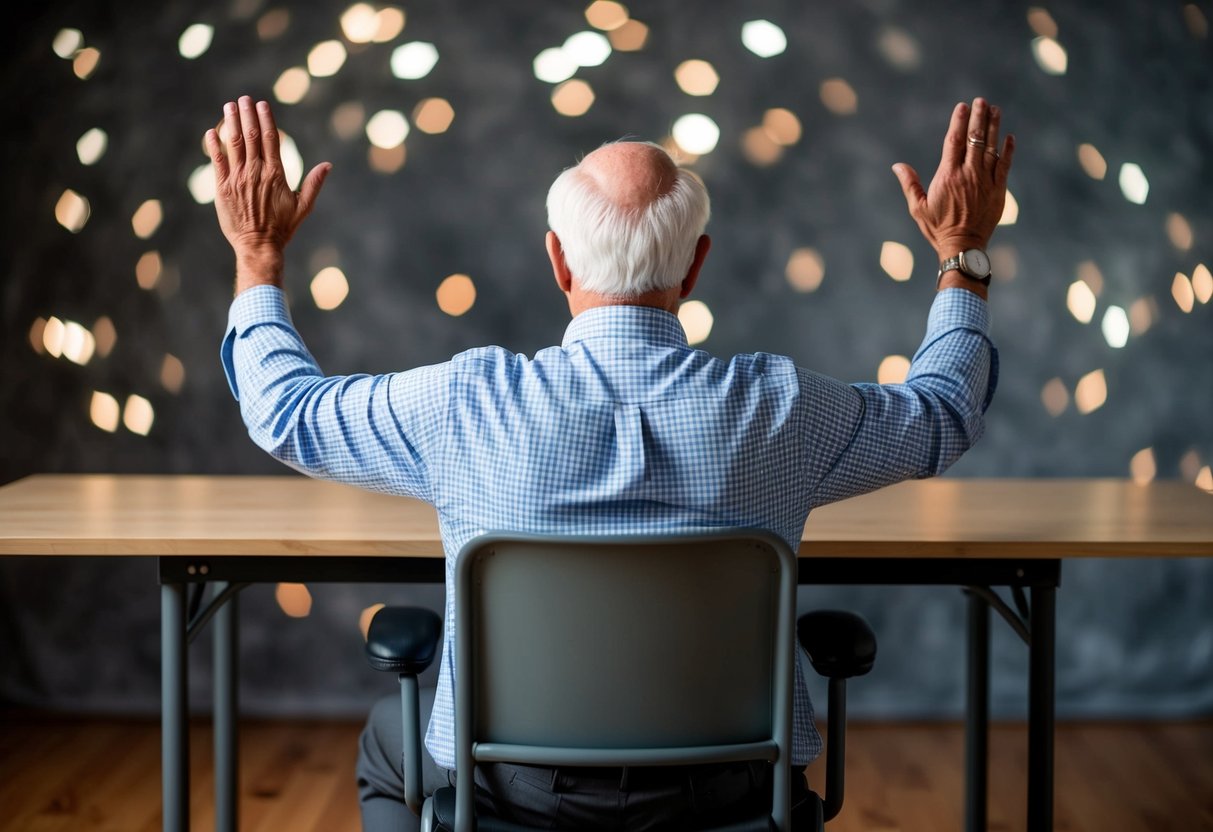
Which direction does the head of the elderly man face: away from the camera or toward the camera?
away from the camera

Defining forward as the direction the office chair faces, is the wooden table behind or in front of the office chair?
in front

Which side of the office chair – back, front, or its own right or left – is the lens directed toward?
back

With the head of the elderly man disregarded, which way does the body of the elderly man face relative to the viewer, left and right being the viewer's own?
facing away from the viewer
